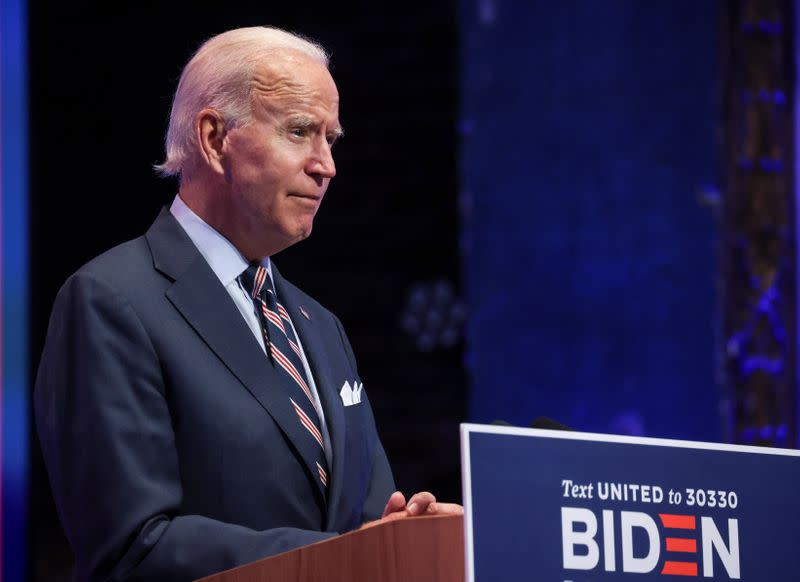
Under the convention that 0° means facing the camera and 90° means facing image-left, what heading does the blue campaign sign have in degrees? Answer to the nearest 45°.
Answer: approximately 315°

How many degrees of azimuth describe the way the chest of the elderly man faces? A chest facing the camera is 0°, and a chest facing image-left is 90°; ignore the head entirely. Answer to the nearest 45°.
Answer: approximately 315°

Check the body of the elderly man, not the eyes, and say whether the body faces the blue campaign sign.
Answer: yes

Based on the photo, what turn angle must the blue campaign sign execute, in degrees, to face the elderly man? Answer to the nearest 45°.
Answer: approximately 180°
